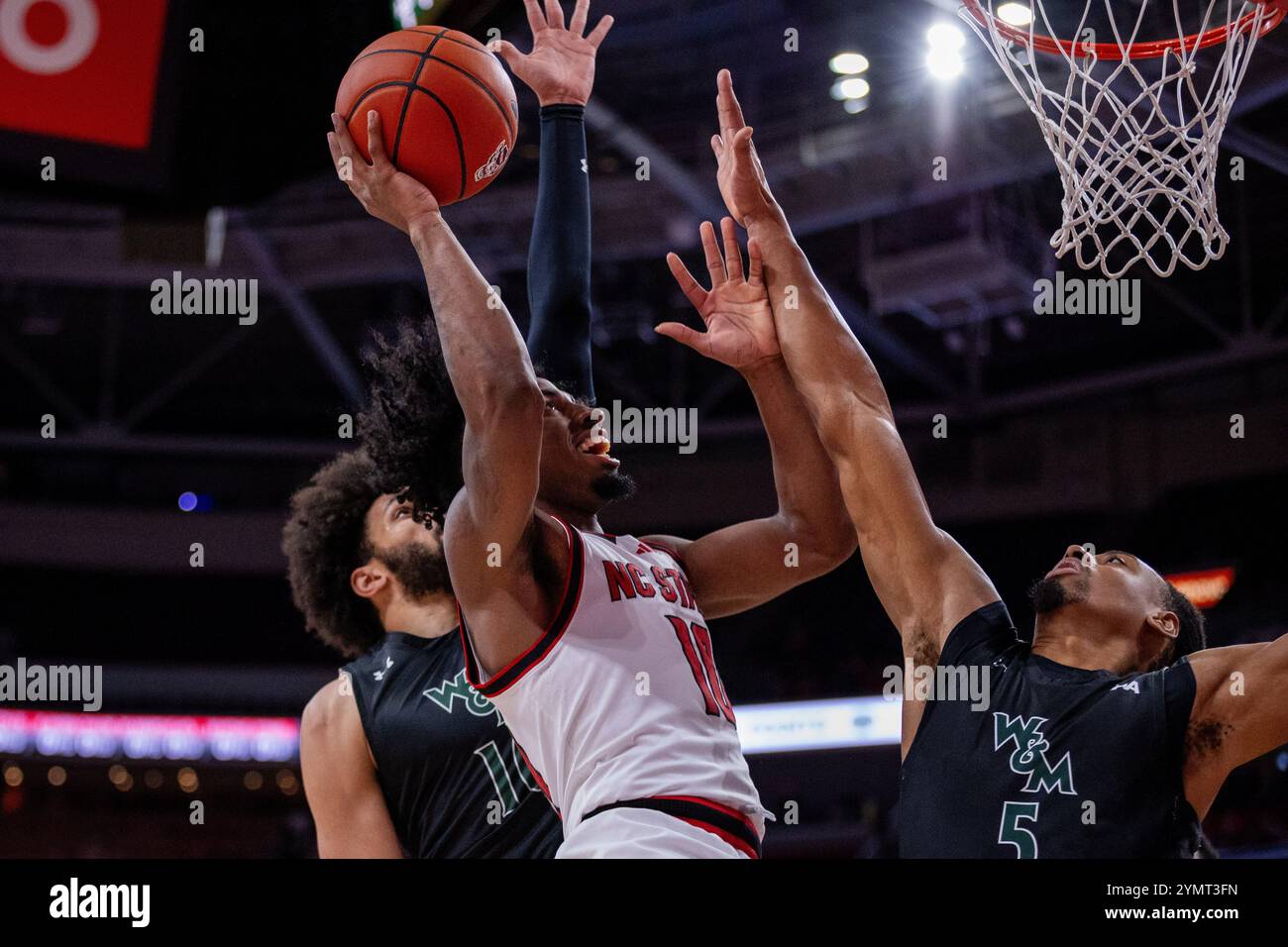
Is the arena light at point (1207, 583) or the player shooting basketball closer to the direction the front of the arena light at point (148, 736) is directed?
the player shooting basketball

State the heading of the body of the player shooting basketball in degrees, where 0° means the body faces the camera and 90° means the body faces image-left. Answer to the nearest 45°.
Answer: approximately 315°

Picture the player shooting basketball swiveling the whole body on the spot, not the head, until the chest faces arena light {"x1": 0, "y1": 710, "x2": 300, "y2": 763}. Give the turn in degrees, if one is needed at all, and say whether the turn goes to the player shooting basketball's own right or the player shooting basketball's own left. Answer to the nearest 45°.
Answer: approximately 135° to the player shooting basketball's own left

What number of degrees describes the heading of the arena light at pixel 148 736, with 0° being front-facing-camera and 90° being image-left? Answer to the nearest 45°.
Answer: approximately 0°

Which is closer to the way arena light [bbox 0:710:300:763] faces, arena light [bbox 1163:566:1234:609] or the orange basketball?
the orange basketball

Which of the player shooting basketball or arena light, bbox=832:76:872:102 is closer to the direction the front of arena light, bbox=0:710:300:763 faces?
the player shooting basketball

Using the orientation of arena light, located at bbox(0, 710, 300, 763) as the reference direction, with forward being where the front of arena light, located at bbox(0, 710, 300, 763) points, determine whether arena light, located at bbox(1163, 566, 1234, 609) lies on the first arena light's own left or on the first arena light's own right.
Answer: on the first arena light's own left

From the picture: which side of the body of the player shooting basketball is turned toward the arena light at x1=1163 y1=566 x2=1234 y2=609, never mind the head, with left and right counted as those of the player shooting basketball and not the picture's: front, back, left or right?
left

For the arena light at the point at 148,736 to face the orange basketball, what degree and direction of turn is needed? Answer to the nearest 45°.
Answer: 0° — it already faces it
